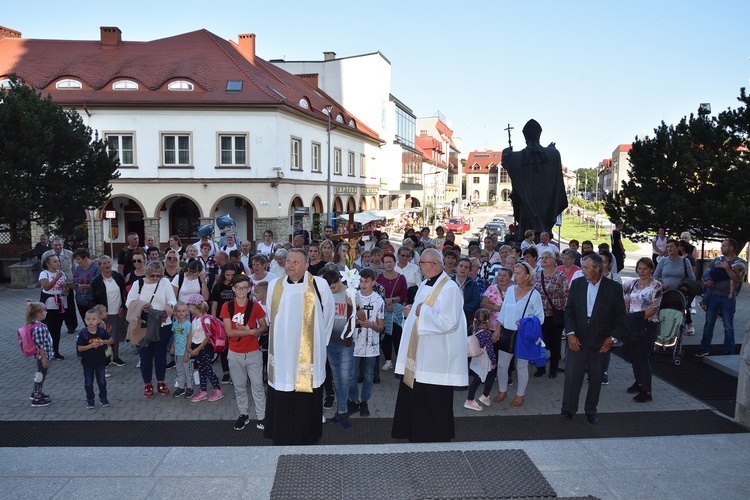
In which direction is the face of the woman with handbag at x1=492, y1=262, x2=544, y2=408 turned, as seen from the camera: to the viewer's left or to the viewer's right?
to the viewer's left

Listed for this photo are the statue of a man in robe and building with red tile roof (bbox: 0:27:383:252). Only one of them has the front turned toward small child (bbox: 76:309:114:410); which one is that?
the building with red tile roof

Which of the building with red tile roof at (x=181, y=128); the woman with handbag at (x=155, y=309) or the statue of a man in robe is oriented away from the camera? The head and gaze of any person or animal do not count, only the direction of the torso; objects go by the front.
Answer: the statue of a man in robe

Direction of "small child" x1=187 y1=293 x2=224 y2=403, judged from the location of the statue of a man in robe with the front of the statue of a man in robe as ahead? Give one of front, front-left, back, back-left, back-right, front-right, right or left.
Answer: back-left

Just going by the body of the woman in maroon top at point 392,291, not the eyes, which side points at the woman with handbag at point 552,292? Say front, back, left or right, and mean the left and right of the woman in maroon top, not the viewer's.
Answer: left

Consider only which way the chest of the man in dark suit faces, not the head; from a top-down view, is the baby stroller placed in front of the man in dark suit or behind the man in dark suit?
behind

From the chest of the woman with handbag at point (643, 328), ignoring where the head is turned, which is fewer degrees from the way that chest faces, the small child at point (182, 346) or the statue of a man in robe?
the small child

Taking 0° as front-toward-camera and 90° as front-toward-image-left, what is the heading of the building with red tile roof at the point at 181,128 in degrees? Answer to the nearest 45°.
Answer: approximately 0°

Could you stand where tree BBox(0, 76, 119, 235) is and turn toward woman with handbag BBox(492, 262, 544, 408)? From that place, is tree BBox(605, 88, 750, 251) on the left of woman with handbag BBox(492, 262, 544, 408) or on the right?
left

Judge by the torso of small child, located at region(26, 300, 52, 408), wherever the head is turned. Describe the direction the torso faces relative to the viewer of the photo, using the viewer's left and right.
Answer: facing to the right of the viewer
